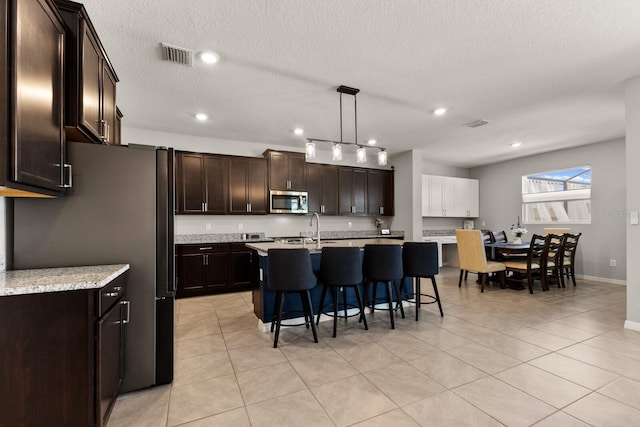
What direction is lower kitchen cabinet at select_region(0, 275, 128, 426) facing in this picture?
to the viewer's right

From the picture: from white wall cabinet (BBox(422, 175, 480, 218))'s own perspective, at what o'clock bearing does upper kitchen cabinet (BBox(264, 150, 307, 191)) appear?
The upper kitchen cabinet is roughly at 3 o'clock from the white wall cabinet.

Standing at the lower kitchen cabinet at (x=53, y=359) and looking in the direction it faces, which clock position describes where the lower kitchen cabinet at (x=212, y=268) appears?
the lower kitchen cabinet at (x=212, y=268) is roughly at 10 o'clock from the lower kitchen cabinet at (x=53, y=359).

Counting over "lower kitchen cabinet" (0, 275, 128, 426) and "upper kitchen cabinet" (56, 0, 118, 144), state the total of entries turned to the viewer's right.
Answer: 2

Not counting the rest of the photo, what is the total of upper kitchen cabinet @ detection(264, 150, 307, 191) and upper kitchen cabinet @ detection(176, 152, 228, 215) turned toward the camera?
2

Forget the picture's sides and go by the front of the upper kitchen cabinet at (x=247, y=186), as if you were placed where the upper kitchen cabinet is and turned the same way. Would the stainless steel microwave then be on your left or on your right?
on your left

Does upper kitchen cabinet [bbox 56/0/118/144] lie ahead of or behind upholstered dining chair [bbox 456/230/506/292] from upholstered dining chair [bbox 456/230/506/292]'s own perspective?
behind

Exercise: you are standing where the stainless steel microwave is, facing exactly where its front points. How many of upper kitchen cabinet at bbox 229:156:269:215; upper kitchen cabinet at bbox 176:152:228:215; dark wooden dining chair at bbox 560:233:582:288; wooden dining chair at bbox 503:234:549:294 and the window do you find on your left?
3

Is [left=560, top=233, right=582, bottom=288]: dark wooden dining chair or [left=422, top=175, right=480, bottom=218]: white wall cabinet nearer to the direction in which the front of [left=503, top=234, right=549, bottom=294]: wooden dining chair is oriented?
the white wall cabinet

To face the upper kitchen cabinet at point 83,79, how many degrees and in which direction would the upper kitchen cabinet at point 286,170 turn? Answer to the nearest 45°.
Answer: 0° — it already faces it

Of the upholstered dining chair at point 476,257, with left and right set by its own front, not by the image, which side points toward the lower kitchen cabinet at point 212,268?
back

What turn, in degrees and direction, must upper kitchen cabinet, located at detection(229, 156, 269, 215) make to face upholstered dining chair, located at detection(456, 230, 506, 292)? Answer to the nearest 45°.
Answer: approximately 90° to its left

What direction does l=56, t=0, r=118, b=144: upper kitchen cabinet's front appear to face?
to the viewer's right

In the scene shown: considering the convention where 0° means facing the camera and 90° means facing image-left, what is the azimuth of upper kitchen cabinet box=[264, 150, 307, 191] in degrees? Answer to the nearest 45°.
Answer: approximately 0°
